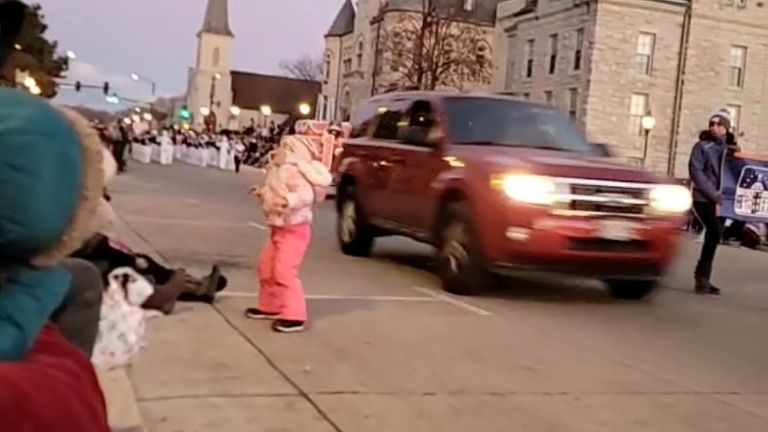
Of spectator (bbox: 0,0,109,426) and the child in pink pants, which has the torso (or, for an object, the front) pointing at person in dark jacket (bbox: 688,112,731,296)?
the spectator

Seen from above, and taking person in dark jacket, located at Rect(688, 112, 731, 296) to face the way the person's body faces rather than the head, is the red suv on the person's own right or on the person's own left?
on the person's own right

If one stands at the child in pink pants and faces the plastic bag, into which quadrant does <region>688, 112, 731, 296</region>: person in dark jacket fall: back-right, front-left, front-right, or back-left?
back-left

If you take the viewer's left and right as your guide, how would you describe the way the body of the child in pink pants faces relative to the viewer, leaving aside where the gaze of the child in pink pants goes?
facing to the left of the viewer

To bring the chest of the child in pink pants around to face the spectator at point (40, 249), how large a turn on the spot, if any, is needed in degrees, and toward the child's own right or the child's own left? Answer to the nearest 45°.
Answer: approximately 90° to the child's own left

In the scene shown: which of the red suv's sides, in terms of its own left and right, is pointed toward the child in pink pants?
right
